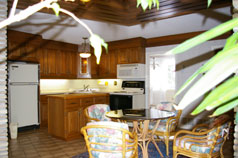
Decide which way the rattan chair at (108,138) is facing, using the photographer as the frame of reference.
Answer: facing away from the viewer and to the right of the viewer

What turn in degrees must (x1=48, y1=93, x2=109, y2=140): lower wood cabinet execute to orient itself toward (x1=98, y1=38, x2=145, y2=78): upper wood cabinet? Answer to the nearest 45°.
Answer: approximately 90° to its left

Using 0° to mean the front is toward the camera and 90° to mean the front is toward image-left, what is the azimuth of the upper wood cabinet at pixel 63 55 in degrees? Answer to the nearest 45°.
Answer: approximately 315°

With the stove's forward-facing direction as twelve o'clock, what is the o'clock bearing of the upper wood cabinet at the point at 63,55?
The upper wood cabinet is roughly at 2 o'clock from the stove.

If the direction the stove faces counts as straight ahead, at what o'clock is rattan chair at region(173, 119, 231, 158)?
The rattan chair is roughly at 10 o'clock from the stove.

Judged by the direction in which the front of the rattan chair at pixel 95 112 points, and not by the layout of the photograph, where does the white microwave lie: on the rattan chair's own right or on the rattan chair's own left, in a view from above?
on the rattan chair's own left

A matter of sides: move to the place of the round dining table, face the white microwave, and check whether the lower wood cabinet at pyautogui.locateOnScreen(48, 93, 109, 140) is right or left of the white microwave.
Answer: left

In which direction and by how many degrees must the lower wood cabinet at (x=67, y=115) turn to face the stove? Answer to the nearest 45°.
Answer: approximately 90° to its left

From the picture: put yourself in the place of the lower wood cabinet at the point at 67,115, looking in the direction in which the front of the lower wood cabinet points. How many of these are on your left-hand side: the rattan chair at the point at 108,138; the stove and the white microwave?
2
